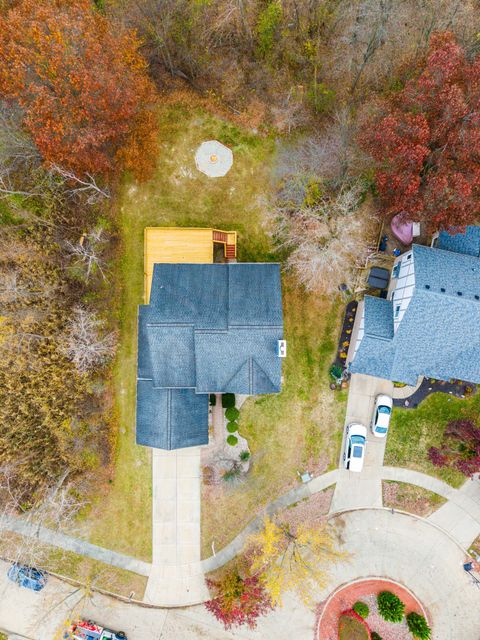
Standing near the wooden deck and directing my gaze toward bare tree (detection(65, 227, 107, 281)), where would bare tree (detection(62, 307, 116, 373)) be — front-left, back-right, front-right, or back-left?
front-left

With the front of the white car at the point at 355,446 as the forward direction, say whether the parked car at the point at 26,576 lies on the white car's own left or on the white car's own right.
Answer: on the white car's own left

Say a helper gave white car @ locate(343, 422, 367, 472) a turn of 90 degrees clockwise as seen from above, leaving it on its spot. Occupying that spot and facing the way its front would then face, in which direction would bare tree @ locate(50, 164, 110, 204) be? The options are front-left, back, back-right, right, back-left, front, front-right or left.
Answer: back

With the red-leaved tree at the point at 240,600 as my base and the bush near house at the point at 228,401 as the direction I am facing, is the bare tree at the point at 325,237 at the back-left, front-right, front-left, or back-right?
front-right
